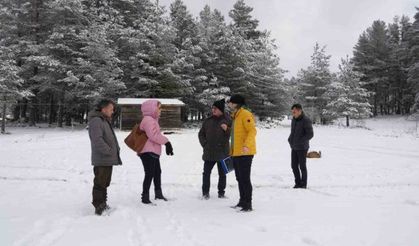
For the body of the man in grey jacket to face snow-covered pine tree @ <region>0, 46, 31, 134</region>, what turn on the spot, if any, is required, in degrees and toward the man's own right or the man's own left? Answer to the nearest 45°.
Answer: approximately 90° to the man's own left

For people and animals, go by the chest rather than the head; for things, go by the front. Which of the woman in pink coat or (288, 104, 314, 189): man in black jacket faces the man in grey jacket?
the man in black jacket

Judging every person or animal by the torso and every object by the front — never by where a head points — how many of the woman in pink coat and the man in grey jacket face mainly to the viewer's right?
2

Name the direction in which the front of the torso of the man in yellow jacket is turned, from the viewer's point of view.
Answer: to the viewer's left

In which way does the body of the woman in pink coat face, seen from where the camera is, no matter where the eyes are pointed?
to the viewer's right

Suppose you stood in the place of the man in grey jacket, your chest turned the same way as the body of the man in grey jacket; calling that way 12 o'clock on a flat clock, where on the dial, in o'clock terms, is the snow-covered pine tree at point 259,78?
The snow-covered pine tree is roughly at 10 o'clock from the man in grey jacket.

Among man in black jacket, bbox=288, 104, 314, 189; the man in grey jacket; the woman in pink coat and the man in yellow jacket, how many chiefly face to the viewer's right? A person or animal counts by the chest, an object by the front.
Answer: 2

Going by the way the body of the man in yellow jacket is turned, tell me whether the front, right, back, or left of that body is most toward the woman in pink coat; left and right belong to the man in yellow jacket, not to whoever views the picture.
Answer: front

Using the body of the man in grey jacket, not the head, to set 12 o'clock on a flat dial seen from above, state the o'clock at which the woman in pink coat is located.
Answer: The woman in pink coat is roughly at 11 o'clock from the man in grey jacket.

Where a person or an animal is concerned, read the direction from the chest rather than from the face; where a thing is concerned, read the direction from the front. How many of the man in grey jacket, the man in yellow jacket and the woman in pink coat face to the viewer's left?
1

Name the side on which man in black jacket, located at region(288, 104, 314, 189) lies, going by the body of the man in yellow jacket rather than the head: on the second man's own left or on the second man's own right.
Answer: on the second man's own right

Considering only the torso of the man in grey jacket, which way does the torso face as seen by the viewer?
to the viewer's right

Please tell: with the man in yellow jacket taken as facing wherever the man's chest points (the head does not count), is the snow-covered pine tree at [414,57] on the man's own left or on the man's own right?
on the man's own right
